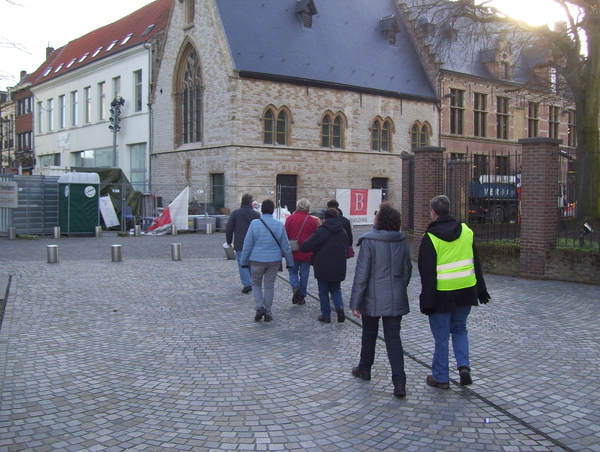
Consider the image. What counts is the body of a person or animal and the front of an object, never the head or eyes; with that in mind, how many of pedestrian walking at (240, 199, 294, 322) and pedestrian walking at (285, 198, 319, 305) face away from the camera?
2

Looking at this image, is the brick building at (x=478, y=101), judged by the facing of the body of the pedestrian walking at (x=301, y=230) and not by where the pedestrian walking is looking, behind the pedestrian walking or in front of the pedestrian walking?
in front

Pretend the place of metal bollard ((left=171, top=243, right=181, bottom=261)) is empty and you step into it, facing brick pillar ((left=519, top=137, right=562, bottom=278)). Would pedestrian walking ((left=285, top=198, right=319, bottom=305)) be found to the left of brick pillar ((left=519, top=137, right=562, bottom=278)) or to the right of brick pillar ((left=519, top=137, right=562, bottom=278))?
right

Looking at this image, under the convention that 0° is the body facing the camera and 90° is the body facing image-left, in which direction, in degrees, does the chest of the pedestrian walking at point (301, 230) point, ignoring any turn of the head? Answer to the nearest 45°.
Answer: approximately 180°

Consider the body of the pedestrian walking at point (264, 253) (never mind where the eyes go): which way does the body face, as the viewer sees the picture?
away from the camera

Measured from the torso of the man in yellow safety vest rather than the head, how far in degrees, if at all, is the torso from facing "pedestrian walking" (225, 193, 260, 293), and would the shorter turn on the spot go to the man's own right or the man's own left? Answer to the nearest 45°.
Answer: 0° — they already face them

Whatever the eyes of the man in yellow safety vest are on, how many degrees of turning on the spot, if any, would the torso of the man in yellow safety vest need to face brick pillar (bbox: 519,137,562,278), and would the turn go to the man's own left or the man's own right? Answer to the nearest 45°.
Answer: approximately 45° to the man's own right

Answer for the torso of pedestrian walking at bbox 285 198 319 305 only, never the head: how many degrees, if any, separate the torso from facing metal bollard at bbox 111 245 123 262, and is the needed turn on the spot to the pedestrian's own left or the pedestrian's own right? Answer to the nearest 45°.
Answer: approximately 45° to the pedestrian's own left

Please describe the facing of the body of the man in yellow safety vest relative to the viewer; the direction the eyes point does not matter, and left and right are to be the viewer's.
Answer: facing away from the viewer and to the left of the viewer
